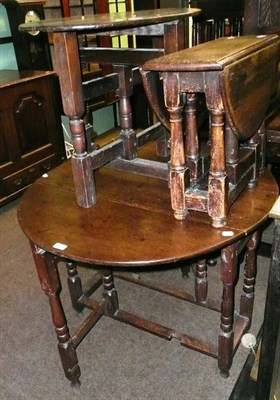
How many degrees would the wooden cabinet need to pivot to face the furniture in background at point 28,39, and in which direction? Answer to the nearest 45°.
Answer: approximately 135° to its left

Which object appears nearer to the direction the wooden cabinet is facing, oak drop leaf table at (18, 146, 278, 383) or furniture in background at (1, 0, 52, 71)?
the oak drop leaf table

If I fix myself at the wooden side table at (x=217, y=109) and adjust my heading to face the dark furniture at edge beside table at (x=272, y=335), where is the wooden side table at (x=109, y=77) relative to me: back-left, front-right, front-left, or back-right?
back-right

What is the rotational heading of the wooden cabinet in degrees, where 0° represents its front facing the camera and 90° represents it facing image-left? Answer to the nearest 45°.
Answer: approximately 315°
